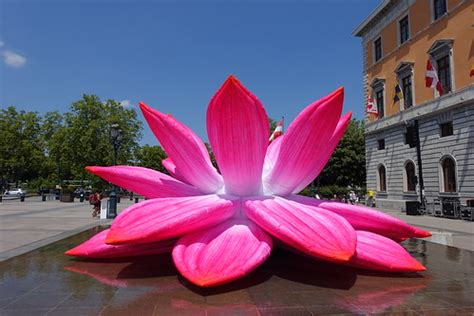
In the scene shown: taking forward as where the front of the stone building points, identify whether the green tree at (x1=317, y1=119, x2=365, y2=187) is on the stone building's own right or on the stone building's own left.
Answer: on the stone building's own right

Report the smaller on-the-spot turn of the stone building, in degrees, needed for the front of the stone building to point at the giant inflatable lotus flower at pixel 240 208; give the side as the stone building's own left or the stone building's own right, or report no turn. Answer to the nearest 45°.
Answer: approximately 45° to the stone building's own left

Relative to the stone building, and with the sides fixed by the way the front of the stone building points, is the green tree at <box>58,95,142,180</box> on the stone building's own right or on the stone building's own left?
on the stone building's own right

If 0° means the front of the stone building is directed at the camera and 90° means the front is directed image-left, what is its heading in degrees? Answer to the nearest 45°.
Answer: approximately 45°
